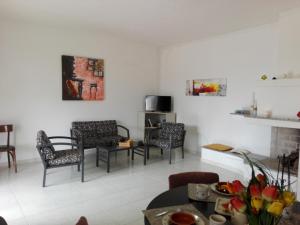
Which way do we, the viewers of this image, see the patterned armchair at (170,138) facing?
facing the viewer and to the left of the viewer

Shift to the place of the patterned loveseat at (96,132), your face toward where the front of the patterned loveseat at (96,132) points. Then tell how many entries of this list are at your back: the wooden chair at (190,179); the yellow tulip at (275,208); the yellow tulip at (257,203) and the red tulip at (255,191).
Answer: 0

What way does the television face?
toward the camera

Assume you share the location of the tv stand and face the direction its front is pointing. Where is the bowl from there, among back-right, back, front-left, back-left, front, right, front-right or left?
front

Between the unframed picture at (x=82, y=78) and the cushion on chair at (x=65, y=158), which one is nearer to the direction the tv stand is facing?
the cushion on chair

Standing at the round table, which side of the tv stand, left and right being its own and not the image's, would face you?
front

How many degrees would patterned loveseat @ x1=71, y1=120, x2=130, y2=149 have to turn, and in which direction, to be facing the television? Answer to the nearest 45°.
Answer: approximately 90° to its left

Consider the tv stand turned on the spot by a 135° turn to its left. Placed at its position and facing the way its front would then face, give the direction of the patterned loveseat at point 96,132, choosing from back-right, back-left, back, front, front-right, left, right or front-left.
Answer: back

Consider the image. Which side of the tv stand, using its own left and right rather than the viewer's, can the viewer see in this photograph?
front

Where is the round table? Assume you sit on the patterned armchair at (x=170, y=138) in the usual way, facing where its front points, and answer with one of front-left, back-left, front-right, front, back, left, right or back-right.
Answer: front-left

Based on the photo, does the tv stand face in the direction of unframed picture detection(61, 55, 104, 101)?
no

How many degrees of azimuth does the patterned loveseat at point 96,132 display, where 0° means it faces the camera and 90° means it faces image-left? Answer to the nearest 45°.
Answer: approximately 315°

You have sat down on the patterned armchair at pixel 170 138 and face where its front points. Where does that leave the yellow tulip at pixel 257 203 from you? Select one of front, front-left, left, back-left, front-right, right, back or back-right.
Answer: front-left

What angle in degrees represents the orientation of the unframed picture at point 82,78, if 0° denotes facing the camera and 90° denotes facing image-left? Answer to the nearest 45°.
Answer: approximately 315°

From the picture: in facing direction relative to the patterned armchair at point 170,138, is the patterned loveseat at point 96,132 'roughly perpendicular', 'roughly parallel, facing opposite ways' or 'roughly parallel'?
roughly perpendicular

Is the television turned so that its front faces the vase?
yes

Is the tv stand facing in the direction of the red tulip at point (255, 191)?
yes
